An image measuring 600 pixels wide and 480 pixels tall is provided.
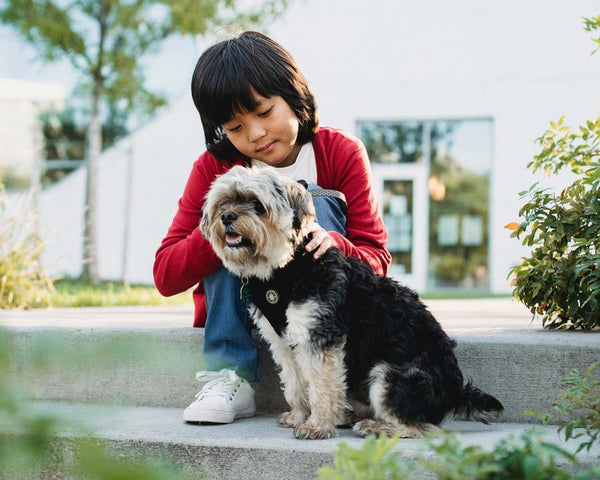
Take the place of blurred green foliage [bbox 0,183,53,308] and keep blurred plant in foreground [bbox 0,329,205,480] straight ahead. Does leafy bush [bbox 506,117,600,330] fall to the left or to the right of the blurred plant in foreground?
left

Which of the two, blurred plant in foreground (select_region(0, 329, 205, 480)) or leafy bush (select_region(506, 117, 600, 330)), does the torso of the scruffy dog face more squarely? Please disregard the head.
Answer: the blurred plant in foreground

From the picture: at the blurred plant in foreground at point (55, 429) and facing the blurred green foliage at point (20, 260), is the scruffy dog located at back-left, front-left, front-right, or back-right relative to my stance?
front-right

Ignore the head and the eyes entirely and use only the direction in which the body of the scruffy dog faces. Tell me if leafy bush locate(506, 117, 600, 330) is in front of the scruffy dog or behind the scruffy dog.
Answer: behind

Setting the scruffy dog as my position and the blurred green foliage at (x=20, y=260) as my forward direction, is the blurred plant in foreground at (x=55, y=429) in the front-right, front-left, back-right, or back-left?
back-left

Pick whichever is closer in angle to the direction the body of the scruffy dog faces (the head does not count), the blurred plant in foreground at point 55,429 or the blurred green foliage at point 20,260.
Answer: the blurred plant in foreground

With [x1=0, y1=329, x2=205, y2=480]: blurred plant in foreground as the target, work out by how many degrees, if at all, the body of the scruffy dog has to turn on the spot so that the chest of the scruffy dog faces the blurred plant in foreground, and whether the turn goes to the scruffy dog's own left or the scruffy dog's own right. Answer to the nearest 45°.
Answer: approximately 45° to the scruffy dog's own left

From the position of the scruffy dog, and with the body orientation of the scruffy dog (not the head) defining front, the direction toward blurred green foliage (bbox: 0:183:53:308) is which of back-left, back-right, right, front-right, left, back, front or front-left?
right

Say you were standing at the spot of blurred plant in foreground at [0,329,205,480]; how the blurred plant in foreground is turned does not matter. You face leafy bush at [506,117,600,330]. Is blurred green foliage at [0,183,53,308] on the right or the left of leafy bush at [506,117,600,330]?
left

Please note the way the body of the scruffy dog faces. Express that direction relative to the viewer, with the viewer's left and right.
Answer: facing the viewer and to the left of the viewer
